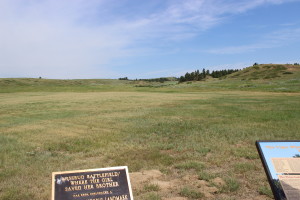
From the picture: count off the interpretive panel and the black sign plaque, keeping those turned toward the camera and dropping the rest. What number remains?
2

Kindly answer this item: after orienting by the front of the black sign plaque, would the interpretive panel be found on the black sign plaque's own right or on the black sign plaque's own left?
on the black sign plaque's own left

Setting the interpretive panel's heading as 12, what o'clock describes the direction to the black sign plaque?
The black sign plaque is roughly at 2 o'clock from the interpretive panel.

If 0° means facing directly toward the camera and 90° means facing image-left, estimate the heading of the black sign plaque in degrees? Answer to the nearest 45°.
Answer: approximately 0°

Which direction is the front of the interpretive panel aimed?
toward the camera
